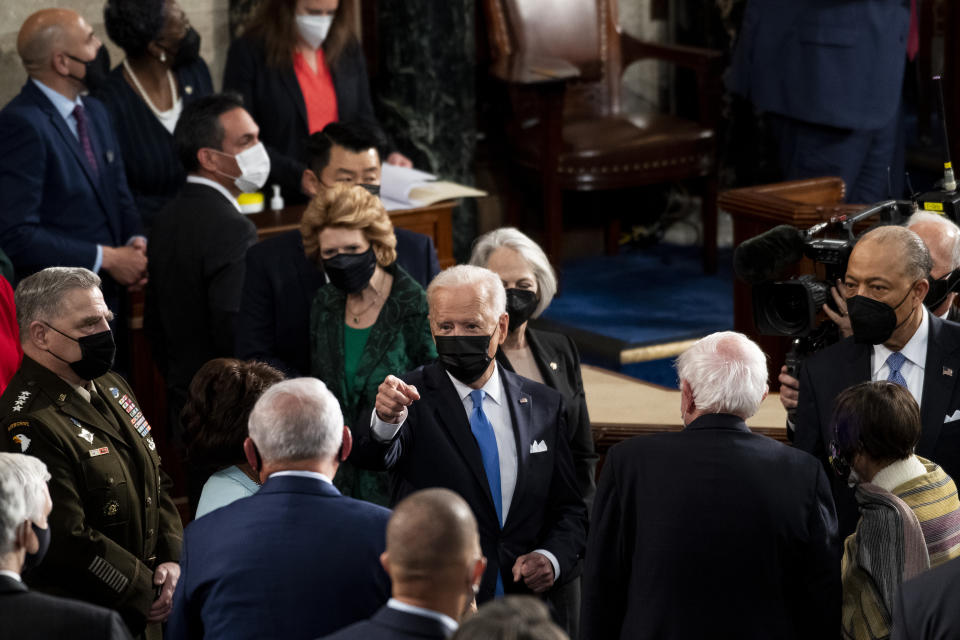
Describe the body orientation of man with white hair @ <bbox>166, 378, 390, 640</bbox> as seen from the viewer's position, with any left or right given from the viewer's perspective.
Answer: facing away from the viewer

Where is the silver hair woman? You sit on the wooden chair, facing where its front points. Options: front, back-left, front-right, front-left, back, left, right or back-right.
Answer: front-right

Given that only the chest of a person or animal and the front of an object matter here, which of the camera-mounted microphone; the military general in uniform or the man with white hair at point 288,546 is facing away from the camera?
the man with white hair

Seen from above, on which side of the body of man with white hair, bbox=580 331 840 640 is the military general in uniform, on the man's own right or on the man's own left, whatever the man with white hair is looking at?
on the man's own left

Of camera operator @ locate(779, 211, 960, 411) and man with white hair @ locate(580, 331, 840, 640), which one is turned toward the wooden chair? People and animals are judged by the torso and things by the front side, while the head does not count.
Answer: the man with white hair

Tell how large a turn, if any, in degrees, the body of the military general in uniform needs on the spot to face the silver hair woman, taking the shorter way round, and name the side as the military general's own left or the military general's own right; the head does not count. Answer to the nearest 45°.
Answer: approximately 45° to the military general's own left

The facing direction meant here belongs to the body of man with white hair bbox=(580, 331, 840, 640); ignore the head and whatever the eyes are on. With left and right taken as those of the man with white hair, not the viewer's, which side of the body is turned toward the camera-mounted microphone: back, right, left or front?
front

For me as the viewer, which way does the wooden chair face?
facing the viewer and to the right of the viewer

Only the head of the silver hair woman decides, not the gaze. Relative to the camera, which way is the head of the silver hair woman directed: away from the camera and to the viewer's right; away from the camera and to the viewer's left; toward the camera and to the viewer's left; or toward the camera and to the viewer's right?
toward the camera and to the viewer's left

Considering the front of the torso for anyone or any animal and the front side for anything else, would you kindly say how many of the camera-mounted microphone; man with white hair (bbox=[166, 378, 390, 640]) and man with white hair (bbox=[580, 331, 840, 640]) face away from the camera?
2

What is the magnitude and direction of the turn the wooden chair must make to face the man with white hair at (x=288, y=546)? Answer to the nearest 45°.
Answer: approximately 45° to its right

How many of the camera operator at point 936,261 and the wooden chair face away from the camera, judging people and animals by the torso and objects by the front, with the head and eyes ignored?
0

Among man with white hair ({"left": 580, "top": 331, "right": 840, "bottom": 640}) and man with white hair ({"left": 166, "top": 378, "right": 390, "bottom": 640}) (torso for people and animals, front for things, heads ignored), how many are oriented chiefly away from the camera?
2

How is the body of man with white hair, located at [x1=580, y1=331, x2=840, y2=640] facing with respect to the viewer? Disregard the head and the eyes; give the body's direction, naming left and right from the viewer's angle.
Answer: facing away from the viewer

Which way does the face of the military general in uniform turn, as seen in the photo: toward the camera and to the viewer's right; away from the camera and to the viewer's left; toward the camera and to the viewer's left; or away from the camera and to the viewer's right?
toward the camera and to the viewer's right

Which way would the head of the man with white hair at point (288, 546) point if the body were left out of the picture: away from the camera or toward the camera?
away from the camera

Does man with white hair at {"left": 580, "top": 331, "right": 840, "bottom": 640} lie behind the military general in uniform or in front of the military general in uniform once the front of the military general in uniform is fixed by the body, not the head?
in front

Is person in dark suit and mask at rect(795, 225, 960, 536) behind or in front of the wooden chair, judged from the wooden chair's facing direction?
in front
